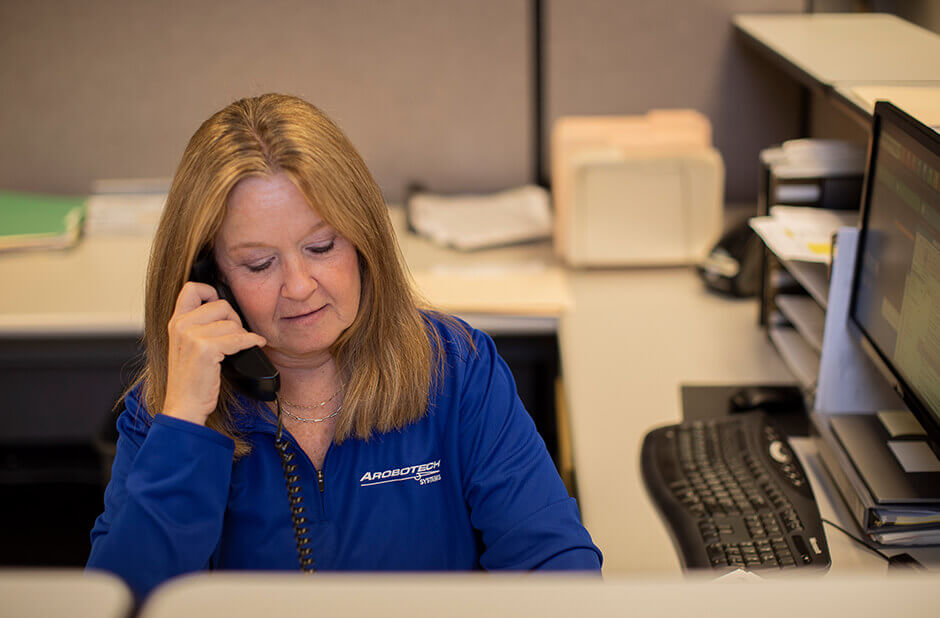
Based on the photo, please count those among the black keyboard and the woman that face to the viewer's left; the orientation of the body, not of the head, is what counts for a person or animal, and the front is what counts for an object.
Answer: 1

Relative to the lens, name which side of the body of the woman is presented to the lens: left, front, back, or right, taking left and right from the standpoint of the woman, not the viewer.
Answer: front

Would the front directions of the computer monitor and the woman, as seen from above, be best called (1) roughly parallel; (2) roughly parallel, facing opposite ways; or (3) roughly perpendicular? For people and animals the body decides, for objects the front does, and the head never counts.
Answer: roughly perpendicular

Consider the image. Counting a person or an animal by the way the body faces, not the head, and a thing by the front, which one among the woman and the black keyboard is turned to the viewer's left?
the black keyboard

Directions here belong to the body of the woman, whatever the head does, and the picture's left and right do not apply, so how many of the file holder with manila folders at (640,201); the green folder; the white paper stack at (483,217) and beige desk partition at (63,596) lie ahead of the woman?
1

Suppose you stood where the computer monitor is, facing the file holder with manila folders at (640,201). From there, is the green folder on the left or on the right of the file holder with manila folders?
left

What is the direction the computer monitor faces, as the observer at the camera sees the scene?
facing the viewer and to the left of the viewer

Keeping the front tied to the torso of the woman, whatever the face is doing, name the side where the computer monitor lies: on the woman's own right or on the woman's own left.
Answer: on the woman's own left

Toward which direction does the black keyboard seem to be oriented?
to the viewer's left

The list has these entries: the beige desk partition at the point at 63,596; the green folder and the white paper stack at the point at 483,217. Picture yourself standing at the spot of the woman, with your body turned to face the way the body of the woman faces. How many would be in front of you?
1
